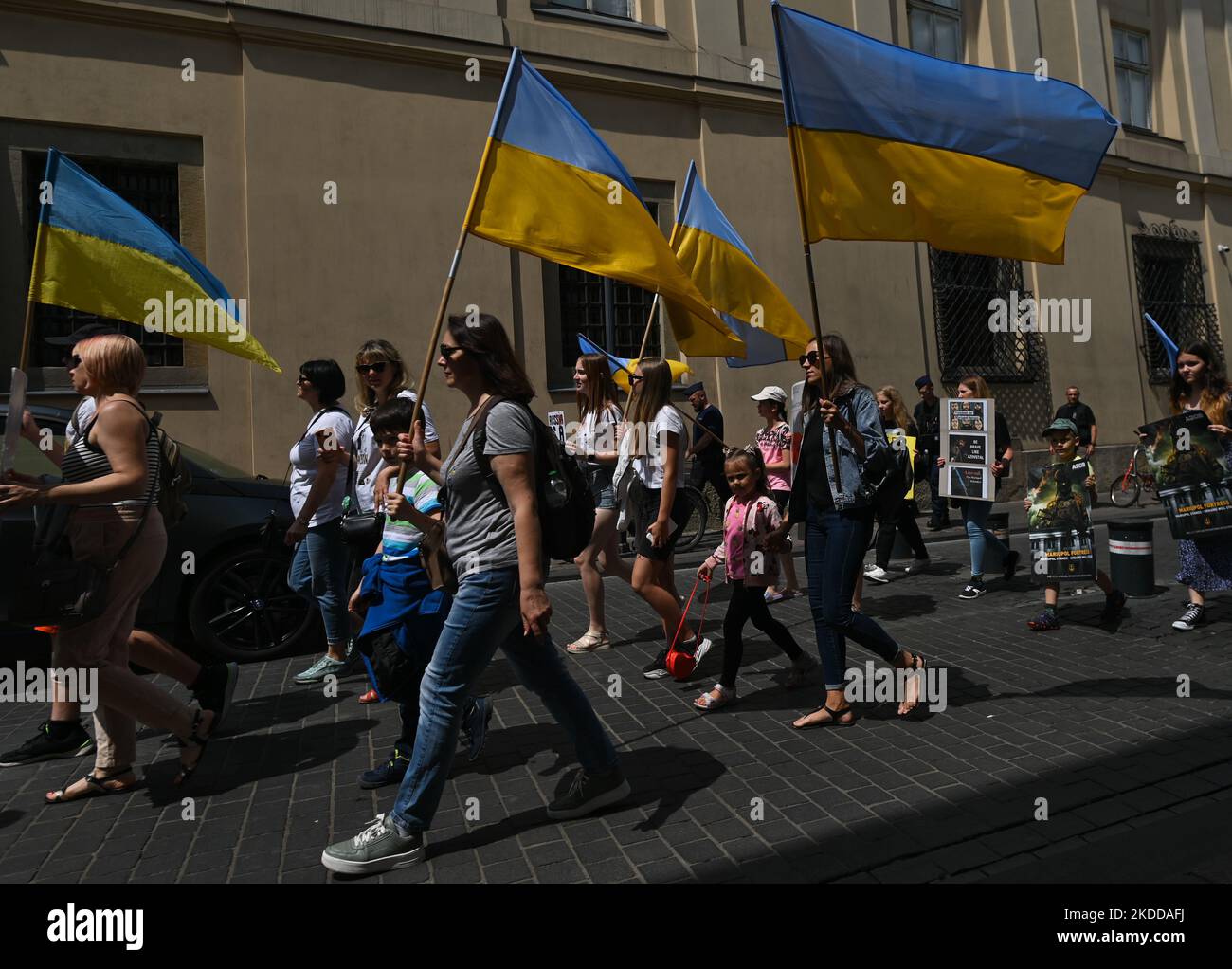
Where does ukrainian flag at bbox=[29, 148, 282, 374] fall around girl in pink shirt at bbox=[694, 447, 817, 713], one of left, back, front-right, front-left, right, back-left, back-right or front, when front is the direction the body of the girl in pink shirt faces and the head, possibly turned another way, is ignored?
front-right

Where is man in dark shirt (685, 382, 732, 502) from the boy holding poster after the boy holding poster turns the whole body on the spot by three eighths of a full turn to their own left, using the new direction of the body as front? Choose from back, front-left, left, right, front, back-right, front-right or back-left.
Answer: back-left

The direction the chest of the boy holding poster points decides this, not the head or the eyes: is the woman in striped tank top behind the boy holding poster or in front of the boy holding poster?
in front

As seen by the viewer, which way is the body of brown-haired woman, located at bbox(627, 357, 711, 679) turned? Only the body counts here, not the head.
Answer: to the viewer's left

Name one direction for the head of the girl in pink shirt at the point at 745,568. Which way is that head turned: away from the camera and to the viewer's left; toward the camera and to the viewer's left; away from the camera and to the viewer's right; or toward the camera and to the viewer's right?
toward the camera and to the viewer's left

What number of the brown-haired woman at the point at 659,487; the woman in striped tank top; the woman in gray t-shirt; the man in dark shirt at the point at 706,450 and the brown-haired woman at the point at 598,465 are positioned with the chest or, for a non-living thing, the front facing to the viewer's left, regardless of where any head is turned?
5

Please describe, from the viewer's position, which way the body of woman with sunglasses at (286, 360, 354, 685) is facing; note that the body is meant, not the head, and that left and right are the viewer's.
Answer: facing to the left of the viewer

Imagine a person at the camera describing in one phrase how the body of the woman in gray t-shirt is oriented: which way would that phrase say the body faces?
to the viewer's left

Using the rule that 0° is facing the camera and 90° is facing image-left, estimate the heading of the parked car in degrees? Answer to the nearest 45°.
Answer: approximately 270°

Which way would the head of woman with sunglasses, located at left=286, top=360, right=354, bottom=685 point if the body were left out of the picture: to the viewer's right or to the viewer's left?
to the viewer's left

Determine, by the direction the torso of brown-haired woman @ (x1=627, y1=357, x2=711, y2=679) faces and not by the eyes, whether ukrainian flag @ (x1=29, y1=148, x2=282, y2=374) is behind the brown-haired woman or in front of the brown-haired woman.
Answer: in front

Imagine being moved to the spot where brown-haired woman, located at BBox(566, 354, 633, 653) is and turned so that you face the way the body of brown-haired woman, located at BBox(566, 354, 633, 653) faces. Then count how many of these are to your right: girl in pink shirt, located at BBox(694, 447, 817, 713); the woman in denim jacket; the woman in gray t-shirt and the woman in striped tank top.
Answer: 0

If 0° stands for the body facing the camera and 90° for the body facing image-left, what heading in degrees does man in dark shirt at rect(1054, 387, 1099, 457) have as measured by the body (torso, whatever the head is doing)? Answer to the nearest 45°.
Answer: approximately 45°

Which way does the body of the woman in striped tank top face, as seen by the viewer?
to the viewer's left
